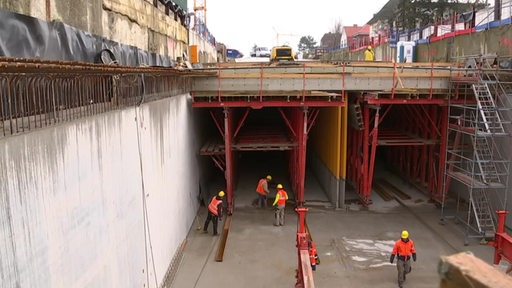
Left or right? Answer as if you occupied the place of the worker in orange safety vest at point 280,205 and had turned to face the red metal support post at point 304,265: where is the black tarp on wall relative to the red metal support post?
right

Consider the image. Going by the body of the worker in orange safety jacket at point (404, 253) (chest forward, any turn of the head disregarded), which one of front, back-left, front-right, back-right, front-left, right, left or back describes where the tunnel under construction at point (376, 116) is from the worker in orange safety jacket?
back

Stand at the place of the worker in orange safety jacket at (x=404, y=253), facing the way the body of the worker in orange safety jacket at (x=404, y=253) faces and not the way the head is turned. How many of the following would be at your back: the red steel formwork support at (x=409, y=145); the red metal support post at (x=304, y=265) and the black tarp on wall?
1

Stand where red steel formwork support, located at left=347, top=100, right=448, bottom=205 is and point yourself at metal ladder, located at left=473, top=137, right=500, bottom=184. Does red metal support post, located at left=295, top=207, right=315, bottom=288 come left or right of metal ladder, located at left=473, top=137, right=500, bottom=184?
right

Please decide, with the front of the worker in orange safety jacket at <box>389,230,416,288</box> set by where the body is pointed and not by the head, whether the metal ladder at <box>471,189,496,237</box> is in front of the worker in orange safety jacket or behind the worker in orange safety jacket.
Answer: behind

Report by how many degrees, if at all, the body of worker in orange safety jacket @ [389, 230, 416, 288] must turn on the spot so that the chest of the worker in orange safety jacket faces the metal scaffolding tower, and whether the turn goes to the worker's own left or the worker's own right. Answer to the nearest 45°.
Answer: approximately 135° to the worker's own left

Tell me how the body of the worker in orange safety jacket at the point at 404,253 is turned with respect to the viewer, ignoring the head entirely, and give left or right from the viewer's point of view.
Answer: facing the viewer

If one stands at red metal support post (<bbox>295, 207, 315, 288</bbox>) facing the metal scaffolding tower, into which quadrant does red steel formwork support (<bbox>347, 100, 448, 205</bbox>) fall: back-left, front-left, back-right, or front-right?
front-left

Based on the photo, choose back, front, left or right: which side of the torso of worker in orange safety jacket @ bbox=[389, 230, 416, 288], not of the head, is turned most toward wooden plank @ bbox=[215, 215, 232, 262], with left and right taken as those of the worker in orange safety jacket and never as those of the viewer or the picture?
right

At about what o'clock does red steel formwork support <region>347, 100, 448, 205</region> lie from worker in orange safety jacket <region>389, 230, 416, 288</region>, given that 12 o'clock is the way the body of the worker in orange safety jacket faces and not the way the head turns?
The red steel formwork support is roughly at 6 o'clock from the worker in orange safety jacket.

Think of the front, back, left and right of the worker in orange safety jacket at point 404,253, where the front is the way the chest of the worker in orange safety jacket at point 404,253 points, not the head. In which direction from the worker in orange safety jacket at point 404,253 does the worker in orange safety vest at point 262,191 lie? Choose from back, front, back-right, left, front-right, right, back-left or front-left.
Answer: back-right

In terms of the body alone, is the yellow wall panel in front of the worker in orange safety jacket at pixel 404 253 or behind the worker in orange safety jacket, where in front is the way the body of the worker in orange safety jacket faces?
behind
